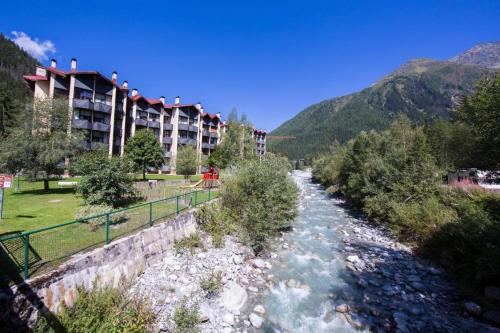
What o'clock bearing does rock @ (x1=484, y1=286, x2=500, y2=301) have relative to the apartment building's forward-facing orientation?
The rock is roughly at 1 o'clock from the apartment building.

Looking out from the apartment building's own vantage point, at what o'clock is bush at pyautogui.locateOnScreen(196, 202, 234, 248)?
The bush is roughly at 1 o'clock from the apartment building.

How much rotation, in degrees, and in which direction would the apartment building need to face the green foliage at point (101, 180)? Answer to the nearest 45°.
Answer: approximately 45° to its right

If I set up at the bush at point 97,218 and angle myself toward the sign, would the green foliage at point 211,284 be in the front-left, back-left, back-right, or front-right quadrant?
back-left

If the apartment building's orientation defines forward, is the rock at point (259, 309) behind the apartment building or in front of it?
in front

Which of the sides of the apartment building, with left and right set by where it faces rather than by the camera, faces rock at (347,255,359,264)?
front

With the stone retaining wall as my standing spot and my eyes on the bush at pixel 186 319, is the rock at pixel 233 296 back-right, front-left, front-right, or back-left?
front-left

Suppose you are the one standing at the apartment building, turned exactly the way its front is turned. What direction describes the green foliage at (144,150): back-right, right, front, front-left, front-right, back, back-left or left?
front

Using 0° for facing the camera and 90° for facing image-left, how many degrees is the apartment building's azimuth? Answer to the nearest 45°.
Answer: approximately 315°

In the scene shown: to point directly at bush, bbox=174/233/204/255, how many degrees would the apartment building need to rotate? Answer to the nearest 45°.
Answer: approximately 45° to its right

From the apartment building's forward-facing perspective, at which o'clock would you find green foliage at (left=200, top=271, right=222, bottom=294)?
The green foliage is roughly at 1 o'clock from the apartment building.

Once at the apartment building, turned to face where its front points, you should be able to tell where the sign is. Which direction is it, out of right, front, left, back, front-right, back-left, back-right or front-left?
front-right

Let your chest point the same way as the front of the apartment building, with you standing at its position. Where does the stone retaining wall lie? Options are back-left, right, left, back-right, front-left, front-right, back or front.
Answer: front-right

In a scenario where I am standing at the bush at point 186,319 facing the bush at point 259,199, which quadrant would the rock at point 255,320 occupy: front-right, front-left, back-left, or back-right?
front-right

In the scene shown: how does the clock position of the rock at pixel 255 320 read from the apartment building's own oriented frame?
The rock is roughly at 1 o'clock from the apartment building.
